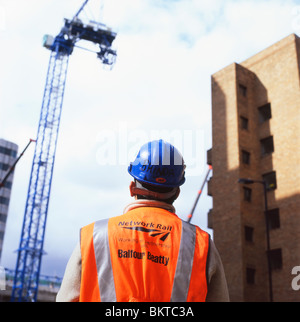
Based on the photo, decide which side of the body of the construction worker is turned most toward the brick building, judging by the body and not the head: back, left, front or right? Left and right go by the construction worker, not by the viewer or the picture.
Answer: front

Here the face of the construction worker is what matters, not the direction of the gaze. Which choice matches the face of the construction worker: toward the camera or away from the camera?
away from the camera

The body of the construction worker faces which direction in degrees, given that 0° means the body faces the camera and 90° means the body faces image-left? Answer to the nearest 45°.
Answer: approximately 180°
